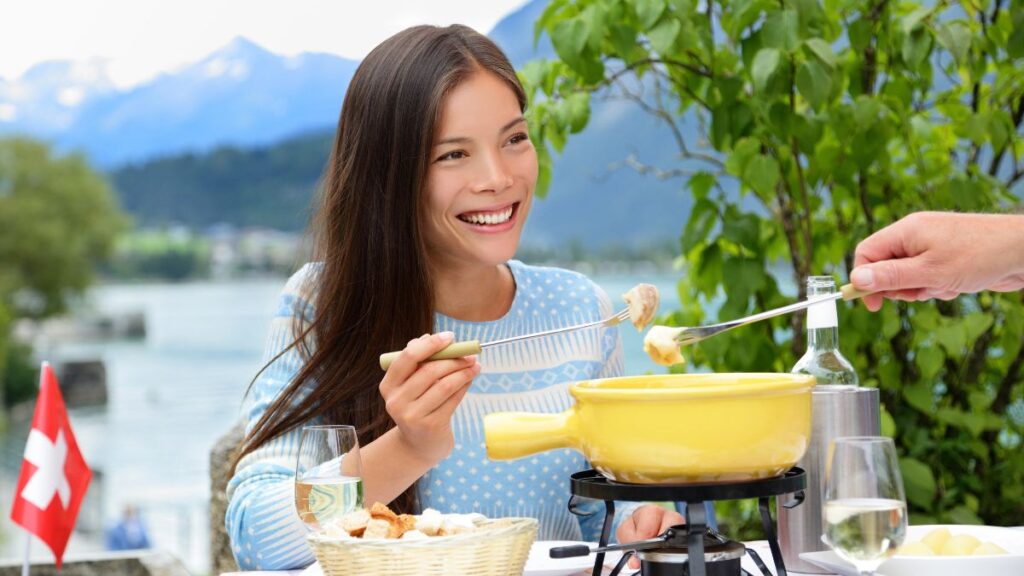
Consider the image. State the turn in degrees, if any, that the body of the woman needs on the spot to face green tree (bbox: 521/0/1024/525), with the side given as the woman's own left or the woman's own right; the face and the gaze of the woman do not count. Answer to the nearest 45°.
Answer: approximately 90° to the woman's own left

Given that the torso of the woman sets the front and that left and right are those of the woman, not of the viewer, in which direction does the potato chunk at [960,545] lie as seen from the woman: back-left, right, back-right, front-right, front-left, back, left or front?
front

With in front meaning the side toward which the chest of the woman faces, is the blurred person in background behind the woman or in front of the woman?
behind

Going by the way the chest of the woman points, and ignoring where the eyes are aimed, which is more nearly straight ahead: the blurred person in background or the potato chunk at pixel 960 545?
the potato chunk

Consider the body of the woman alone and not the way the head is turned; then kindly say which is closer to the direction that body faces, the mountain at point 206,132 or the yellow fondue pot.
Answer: the yellow fondue pot

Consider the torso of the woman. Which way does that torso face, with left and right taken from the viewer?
facing the viewer and to the right of the viewer

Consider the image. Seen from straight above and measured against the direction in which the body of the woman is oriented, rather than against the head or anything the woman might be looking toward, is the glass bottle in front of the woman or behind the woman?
in front

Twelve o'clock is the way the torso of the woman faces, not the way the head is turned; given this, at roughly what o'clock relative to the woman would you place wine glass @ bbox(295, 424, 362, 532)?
The wine glass is roughly at 2 o'clock from the woman.

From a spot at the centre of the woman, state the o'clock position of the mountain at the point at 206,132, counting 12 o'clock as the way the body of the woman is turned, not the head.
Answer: The mountain is roughly at 7 o'clock from the woman.

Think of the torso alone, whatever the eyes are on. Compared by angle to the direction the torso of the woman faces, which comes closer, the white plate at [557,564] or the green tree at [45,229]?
the white plate

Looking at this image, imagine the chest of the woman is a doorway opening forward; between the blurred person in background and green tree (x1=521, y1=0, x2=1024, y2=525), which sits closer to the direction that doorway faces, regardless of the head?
the green tree

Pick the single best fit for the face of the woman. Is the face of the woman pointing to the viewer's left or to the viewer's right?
to the viewer's right

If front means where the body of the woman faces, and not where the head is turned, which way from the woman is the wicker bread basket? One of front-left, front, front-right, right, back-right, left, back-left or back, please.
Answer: front-right

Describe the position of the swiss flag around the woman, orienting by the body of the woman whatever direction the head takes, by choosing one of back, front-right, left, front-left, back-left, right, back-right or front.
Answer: back
